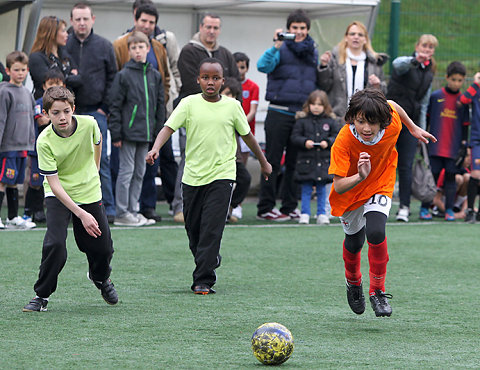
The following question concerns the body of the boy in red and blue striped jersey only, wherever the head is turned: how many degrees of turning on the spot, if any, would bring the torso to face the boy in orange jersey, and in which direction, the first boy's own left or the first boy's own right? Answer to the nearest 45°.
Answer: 0° — they already face them

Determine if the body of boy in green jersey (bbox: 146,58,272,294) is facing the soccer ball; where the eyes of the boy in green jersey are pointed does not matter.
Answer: yes

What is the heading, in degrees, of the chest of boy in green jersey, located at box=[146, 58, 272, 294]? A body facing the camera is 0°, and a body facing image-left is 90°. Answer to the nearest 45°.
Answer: approximately 0°

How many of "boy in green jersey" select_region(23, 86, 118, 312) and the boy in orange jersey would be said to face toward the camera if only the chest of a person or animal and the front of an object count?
2

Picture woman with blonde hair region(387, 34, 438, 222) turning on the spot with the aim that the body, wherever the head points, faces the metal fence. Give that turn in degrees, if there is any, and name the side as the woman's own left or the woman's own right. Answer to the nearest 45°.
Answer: approximately 180°

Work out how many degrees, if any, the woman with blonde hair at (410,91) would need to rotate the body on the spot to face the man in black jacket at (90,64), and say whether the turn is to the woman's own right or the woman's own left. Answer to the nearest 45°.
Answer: approximately 45° to the woman's own right

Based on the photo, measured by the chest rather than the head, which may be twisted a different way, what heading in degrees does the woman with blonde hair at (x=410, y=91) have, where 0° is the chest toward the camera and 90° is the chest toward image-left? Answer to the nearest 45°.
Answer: approximately 0°

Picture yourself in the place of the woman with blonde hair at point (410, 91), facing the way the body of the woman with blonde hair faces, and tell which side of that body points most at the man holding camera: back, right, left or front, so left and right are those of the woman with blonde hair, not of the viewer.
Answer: right

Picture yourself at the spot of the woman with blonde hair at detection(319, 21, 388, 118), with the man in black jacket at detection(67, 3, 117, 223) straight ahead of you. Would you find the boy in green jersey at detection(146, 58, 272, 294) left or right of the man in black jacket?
left

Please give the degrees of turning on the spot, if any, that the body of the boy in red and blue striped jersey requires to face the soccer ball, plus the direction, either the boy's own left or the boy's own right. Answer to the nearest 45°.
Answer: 0° — they already face it
